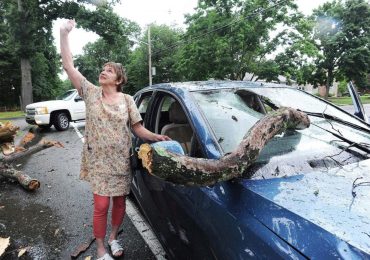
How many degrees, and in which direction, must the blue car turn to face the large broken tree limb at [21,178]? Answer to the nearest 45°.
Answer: approximately 180°

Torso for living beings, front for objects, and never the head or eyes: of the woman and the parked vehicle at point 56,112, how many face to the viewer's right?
0

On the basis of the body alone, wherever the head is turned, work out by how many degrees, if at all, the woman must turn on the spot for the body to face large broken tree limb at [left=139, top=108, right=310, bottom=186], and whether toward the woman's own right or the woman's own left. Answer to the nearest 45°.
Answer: approximately 45° to the woman's own left

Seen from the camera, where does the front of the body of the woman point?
toward the camera

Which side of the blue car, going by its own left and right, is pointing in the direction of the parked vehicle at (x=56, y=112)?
back

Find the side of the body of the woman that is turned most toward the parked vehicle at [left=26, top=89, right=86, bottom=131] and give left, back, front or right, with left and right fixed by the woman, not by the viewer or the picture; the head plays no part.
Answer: back

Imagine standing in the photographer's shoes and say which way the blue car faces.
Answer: facing the viewer and to the right of the viewer

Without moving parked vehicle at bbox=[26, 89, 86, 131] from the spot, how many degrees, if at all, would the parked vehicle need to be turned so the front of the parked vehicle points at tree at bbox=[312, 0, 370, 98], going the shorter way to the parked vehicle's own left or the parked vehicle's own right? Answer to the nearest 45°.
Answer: approximately 135° to the parked vehicle's own left

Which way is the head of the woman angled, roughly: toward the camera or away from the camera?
toward the camera

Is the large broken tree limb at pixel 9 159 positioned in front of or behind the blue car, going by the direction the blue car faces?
behind

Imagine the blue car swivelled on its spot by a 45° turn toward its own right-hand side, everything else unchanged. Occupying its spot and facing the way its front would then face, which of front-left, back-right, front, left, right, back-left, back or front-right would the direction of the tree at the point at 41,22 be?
back-right

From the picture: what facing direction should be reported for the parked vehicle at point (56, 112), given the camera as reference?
facing the viewer and to the left of the viewer

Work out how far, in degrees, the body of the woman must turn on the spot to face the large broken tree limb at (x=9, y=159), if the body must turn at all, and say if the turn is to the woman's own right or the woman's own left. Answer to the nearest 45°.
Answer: approximately 135° to the woman's own right

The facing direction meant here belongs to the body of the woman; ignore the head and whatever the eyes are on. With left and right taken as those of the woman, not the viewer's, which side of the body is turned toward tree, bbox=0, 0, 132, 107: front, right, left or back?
back

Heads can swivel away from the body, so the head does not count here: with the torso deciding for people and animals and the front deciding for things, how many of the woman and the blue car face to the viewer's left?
0

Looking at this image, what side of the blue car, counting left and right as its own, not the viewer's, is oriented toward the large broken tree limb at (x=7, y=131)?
back

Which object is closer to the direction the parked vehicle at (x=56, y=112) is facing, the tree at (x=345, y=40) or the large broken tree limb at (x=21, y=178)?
the large broken tree limb
